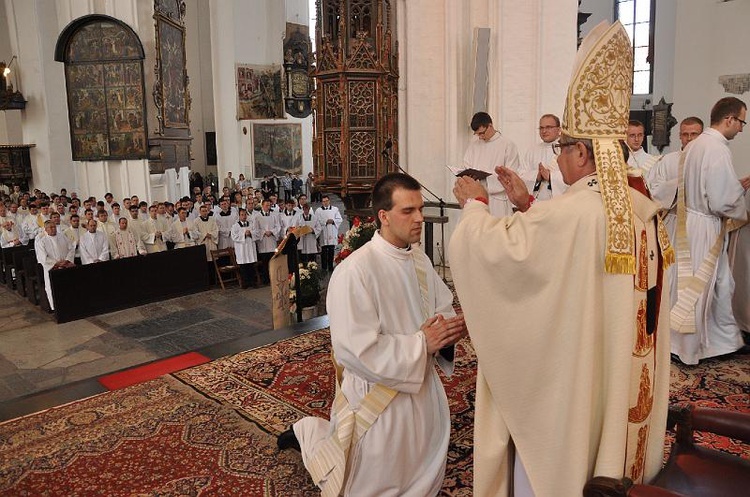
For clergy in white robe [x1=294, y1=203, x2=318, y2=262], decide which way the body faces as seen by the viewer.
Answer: toward the camera

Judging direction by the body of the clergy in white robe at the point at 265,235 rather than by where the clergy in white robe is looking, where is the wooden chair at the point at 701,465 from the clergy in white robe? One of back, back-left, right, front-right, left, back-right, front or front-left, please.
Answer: front

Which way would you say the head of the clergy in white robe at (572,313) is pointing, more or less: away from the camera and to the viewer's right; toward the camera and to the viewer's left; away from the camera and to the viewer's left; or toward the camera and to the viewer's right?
away from the camera and to the viewer's left

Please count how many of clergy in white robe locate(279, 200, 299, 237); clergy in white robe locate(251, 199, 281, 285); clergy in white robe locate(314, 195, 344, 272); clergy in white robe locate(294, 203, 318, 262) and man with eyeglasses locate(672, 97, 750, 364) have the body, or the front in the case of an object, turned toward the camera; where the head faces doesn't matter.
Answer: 4

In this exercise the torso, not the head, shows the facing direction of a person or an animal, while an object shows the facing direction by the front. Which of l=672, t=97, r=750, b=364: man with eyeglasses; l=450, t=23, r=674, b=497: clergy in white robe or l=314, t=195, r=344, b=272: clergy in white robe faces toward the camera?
l=314, t=195, r=344, b=272: clergy in white robe

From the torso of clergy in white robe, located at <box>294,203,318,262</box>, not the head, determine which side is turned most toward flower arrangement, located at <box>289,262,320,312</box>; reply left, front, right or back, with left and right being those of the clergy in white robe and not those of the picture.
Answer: front

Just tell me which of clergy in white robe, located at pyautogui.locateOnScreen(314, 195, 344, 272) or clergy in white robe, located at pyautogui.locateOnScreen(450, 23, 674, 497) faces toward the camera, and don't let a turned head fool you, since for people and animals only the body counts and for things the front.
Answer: clergy in white robe, located at pyautogui.locateOnScreen(314, 195, 344, 272)

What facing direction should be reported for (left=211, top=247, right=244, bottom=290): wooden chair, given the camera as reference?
facing the viewer and to the right of the viewer

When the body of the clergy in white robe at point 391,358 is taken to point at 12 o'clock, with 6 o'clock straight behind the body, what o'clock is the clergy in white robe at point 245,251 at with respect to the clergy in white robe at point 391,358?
the clergy in white robe at point 245,251 is roughly at 7 o'clock from the clergy in white robe at point 391,358.

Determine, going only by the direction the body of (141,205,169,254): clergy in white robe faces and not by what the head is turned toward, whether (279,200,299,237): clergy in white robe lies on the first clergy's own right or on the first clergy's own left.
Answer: on the first clergy's own left

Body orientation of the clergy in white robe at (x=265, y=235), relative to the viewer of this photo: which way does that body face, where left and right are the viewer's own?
facing the viewer

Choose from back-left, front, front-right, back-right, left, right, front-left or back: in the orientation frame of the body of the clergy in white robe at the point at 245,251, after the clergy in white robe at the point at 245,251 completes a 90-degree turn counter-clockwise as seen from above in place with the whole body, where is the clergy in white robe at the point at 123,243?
back-left

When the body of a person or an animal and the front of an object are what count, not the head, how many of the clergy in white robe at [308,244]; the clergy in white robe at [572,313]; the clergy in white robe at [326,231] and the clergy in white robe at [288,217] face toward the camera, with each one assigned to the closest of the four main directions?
3

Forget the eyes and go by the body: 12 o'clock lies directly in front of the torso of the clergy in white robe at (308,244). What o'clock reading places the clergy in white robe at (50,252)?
the clergy in white robe at (50,252) is roughly at 2 o'clock from the clergy in white robe at (308,244).

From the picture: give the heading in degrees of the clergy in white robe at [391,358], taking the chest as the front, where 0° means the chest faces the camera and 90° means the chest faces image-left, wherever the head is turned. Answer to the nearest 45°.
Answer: approximately 315°

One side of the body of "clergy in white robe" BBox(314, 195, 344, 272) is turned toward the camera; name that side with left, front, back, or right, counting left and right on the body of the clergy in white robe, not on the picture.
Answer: front

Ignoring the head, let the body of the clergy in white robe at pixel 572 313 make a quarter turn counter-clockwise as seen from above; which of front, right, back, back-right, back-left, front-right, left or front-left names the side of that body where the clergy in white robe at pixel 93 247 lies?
right
